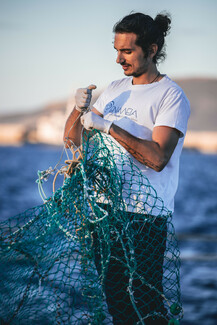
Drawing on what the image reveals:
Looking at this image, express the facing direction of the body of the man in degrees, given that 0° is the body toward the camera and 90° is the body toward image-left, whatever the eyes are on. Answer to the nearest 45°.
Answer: approximately 45°
